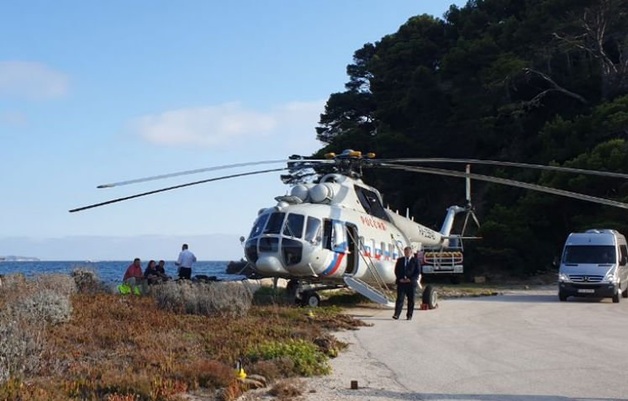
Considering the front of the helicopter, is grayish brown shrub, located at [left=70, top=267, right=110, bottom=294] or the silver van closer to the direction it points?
the grayish brown shrub

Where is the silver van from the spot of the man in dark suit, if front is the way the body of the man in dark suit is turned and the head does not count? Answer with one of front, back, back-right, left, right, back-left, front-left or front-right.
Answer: back-left

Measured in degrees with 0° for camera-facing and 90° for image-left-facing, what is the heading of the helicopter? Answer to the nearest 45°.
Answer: approximately 45°

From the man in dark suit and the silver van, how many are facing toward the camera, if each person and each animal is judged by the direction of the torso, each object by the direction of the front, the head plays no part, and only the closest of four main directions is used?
2

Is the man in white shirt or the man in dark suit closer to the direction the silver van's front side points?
the man in dark suit

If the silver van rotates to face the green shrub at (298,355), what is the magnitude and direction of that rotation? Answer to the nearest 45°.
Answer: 0° — it already faces it

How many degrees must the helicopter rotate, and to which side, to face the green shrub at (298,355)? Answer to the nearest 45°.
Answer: approximately 45° to its left

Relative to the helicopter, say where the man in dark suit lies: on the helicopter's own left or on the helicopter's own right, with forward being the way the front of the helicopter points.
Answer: on the helicopter's own left
